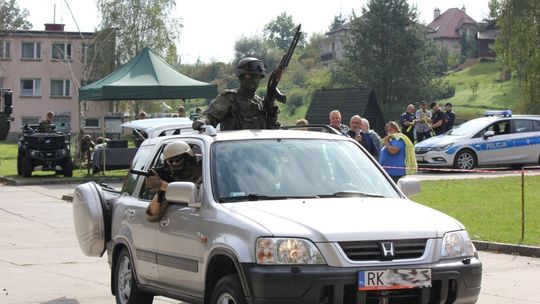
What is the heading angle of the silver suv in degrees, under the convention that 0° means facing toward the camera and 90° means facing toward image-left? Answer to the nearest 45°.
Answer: approximately 315°

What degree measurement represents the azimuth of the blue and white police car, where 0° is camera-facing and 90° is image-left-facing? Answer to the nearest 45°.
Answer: approximately 45°

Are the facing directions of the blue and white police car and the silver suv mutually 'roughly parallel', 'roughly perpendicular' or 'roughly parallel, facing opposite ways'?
roughly perpendicular

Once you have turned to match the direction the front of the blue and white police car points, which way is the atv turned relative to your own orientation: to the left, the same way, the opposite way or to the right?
to the left

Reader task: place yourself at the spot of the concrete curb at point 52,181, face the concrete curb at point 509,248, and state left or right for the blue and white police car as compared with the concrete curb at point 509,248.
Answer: left

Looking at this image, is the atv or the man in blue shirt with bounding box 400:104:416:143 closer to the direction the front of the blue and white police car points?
the atv

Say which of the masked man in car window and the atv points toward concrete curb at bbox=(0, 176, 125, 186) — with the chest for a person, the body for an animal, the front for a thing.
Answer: the atv
